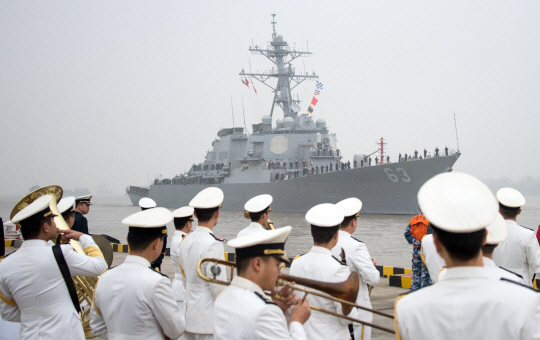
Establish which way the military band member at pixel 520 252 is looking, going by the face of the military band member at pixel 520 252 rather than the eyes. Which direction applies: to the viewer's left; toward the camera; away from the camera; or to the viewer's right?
away from the camera

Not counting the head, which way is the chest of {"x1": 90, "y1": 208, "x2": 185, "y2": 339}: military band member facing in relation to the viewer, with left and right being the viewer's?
facing away from the viewer and to the right of the viewer

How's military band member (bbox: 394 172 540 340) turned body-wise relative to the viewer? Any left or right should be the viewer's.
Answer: facing away from the viewer

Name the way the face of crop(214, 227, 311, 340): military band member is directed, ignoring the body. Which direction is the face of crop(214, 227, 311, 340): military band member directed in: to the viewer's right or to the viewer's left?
to the viewer's right

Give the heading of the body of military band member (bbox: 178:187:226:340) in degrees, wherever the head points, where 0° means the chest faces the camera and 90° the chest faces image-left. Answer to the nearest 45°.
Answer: approximately 225°

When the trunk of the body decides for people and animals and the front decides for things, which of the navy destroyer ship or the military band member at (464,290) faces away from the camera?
the military band member

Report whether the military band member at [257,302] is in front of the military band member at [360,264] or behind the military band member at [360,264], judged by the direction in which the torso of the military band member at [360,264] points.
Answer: behind

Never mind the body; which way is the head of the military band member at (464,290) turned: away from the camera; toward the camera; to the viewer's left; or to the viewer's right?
away from the camera

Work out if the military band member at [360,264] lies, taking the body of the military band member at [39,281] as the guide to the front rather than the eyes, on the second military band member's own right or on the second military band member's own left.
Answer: on the second military band member's own right
